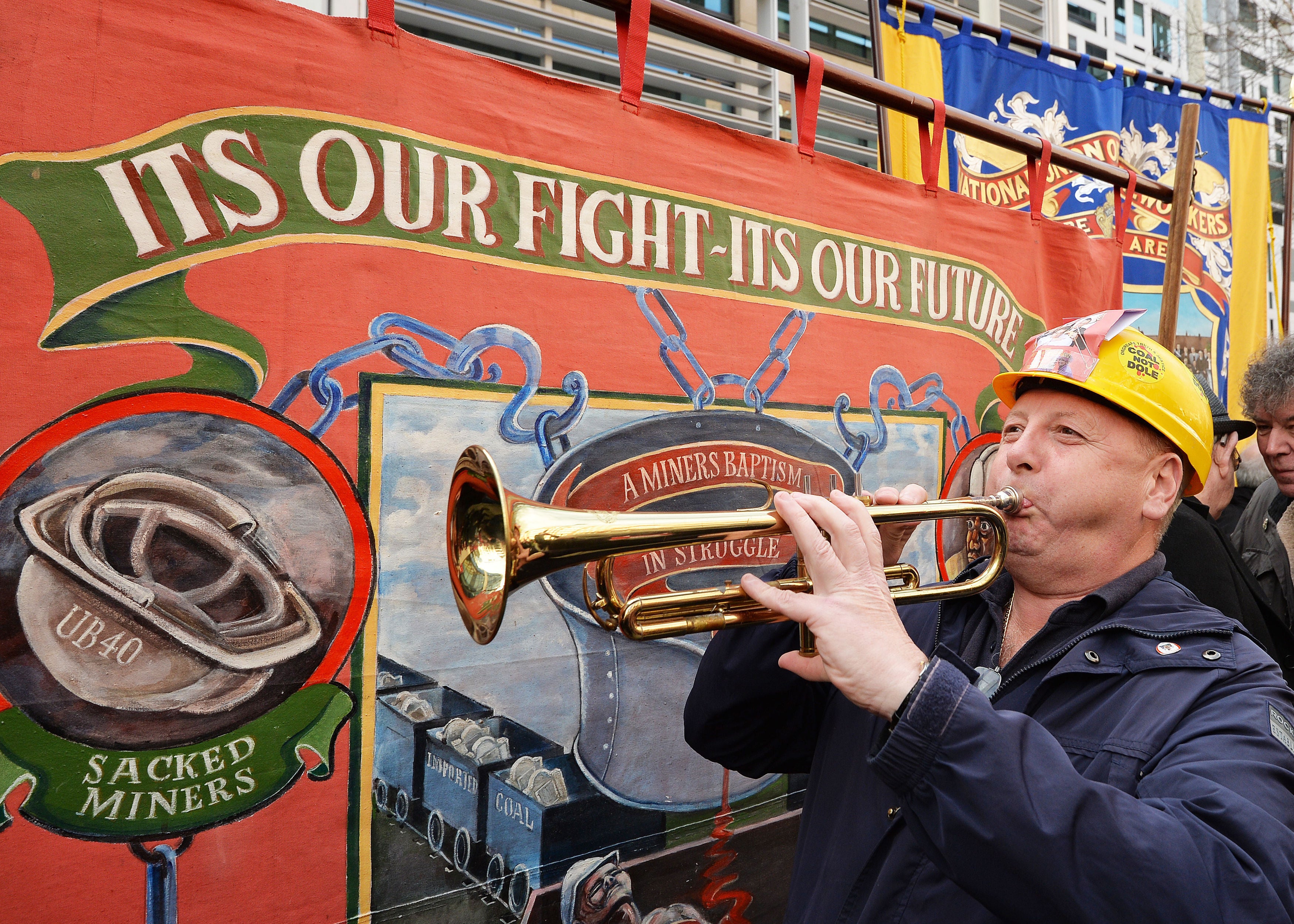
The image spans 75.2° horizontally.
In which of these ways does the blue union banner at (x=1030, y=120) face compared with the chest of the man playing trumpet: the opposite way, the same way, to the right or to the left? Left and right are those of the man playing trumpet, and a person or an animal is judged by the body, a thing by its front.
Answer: to the left

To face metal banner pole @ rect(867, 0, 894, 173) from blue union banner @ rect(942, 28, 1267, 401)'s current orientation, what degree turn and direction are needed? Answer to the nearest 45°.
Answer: approximately 90° to its right

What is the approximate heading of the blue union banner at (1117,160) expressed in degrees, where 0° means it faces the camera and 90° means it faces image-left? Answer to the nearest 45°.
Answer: approximately 315°

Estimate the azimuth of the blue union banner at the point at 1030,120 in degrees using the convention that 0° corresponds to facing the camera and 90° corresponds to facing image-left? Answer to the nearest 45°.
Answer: approximately 315°

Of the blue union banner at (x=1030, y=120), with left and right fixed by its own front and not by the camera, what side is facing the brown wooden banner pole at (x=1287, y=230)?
left
